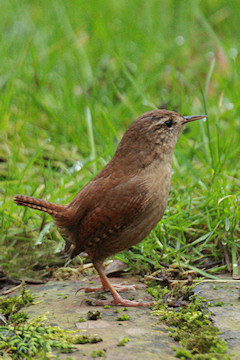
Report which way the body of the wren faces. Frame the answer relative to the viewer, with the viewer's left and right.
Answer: facing to the right of the viewer
